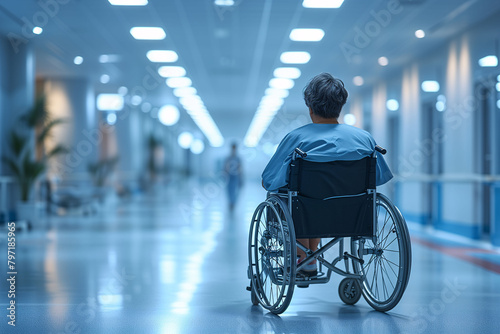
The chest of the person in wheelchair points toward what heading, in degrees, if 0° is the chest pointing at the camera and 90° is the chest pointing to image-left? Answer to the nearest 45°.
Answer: approximately 180°

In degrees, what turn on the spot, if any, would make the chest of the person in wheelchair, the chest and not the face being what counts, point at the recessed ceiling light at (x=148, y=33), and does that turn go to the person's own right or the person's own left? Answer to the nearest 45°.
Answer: approximately 45° to the person's own left

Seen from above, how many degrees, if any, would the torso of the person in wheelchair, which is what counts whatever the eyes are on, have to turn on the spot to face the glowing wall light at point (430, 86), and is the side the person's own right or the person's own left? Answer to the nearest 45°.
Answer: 0° — they already face it

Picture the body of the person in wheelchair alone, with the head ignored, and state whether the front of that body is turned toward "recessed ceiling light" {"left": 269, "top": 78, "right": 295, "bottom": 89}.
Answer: yes

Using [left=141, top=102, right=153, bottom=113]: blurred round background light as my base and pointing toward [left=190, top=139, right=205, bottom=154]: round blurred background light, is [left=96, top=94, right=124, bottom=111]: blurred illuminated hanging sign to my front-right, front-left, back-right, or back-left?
back-left

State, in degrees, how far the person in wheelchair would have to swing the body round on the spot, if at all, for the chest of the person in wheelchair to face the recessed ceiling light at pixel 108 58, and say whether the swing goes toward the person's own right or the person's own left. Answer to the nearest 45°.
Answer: approximately 45° to the person's own left

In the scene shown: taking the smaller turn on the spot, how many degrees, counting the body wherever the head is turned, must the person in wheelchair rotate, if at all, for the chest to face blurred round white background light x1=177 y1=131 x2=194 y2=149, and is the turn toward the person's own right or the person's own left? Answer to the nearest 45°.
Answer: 0° — they already face it

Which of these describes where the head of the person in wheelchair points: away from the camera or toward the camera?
away from the camera
